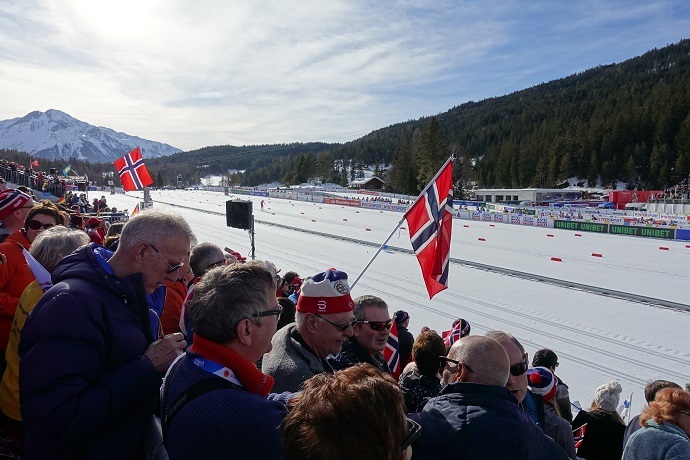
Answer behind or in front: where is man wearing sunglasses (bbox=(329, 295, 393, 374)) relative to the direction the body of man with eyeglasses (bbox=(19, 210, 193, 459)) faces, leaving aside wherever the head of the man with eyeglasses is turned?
in front

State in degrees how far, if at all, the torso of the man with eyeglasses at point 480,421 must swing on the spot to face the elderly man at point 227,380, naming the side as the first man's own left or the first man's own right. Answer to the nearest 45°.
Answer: approximately 90° to the first man's own left

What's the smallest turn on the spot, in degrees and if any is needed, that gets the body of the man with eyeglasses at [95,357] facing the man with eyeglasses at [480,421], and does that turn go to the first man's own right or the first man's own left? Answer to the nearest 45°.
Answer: approximately 45° to the first man's own right

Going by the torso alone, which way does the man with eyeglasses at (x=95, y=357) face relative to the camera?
to the viewer's right

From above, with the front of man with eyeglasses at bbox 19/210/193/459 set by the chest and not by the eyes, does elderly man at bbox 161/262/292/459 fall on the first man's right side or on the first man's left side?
on the first man's right side

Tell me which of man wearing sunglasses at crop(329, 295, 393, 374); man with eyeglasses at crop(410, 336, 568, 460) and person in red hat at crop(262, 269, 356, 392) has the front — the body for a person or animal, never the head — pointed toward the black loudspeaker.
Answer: the man with eyeglasses

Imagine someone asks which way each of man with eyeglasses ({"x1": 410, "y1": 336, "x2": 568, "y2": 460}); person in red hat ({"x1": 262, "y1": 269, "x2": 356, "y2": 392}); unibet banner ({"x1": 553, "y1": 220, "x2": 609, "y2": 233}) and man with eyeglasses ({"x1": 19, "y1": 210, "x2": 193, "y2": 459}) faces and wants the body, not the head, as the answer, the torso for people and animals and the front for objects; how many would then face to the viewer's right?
2

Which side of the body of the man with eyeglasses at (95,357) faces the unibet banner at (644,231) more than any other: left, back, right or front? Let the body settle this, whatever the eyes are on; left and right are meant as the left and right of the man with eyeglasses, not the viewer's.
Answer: front

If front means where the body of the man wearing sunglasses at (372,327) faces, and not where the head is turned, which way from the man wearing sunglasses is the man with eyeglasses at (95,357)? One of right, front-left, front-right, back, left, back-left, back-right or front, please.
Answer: right

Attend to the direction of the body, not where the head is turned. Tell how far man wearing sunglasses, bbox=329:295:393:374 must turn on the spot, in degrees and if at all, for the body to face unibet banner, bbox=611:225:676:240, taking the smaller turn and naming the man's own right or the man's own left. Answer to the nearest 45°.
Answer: approximately 90° to the man's own left
